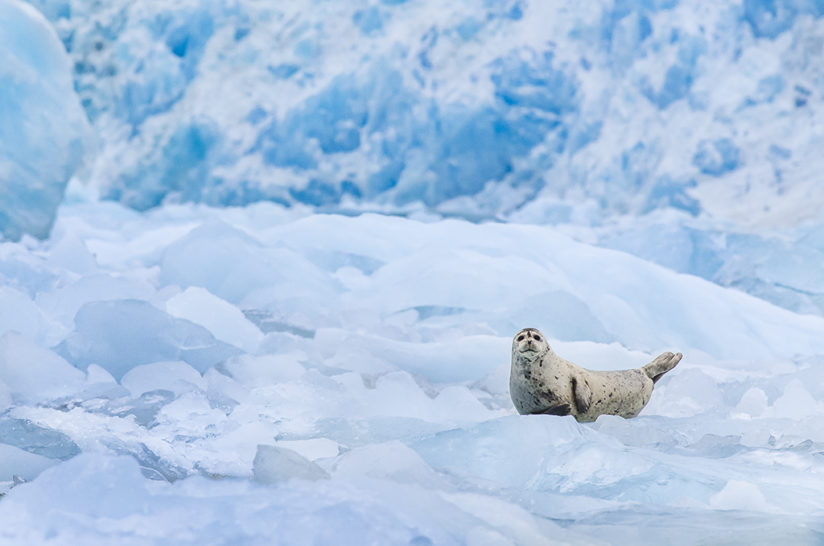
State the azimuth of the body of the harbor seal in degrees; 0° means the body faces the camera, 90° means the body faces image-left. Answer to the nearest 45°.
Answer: approximately 90°

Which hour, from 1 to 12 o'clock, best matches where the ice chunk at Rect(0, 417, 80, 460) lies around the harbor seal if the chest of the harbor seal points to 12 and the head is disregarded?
The ice chunk is roughly at 11 o'clock from the harbor seal.

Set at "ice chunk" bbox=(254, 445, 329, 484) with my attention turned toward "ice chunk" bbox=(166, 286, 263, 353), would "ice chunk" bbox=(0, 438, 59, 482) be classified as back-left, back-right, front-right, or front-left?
front-left

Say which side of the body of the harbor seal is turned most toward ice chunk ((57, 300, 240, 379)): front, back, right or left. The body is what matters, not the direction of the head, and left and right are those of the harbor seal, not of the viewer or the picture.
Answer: front

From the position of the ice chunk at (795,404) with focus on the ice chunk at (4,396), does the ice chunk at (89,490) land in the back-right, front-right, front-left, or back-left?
front-left

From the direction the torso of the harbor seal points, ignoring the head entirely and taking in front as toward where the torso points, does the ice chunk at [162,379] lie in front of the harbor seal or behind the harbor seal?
in front

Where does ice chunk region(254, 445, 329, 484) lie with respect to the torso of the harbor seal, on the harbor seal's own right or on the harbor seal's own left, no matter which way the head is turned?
on the harbor seal's own left

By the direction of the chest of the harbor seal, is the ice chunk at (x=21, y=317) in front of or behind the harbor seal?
in front

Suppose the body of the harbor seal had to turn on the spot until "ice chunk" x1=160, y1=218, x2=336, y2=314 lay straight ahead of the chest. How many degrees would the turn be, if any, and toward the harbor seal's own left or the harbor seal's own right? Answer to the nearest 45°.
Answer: approximately 45° to the harbor seal's own right

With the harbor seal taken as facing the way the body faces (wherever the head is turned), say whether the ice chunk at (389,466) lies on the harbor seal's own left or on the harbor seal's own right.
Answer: on the harbor seal's own left

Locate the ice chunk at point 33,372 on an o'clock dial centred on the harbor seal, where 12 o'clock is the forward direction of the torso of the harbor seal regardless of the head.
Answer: The ice chunk is roughly at 12 o'clock from the harbor seal.

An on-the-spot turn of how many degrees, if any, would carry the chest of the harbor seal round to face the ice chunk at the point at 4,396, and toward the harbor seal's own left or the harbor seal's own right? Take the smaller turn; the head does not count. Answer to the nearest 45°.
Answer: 0° — it already faces it

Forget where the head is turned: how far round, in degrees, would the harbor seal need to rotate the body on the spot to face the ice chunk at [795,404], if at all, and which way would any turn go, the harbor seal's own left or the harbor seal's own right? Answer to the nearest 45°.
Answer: approximately 135° to the harbor seal's own right

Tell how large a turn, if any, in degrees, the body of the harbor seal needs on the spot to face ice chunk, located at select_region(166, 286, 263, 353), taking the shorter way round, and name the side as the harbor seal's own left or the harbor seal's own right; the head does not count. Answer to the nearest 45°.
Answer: approximately 45° to the harbor seal's own right

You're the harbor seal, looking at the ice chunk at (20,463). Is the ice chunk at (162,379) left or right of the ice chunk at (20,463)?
right
